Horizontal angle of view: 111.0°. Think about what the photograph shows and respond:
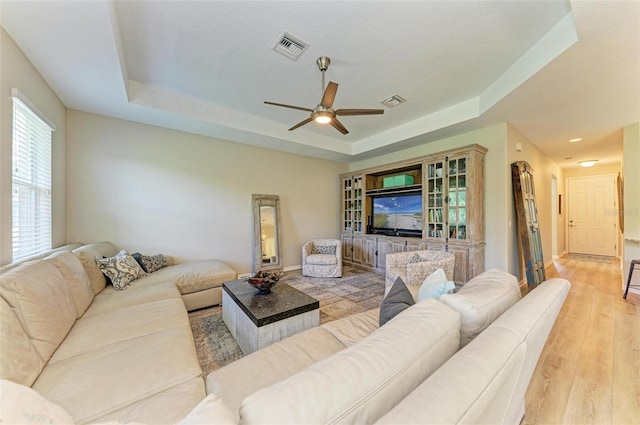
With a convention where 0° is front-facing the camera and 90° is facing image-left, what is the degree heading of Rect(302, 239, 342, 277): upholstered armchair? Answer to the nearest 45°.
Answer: approximately 0°

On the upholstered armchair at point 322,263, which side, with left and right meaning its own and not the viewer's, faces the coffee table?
front

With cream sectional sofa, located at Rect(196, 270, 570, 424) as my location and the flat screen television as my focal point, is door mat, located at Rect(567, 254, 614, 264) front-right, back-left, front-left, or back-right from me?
front-right

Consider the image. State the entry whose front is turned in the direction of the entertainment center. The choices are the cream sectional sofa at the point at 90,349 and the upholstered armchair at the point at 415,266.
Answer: the cream sectional sofa

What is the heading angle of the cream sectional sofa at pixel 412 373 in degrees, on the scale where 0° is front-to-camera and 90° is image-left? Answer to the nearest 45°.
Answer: approximately 135°

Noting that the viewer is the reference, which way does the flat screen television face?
facing the viewer and to the left of the viewer

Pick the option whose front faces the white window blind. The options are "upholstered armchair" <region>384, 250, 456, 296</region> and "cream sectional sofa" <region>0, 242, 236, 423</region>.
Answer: the upholstered armchair

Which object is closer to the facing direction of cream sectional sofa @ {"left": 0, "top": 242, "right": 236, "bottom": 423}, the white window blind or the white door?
the white door

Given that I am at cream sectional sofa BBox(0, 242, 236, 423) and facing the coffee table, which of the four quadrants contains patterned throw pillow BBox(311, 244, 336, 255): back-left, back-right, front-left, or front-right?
front-left

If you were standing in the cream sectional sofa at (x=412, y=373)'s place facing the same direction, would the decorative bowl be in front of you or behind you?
in front

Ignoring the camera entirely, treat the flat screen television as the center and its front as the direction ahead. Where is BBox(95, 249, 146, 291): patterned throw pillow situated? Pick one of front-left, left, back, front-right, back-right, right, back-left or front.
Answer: front

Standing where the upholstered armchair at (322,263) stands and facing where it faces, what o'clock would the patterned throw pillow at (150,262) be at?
The patterned throw pillow is roughly at 2 o'clock from the upholstered armchair.

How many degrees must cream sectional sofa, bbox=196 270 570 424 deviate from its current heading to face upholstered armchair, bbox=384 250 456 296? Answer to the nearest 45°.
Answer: approximately 45° to its right

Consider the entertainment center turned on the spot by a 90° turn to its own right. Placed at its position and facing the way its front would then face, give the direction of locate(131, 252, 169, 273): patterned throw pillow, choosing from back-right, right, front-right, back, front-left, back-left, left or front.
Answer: left

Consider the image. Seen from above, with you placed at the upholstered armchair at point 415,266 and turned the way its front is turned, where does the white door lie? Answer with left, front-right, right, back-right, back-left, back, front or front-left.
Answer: back

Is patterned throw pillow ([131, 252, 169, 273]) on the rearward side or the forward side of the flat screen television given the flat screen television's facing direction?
on the forward side

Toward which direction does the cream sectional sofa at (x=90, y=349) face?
to the viewer's right

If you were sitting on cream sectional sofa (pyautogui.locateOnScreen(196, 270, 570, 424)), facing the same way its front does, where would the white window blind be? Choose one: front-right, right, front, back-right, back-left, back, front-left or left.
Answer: front-left

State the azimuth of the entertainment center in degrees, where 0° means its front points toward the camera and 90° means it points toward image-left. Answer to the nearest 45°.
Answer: approximately 45°
